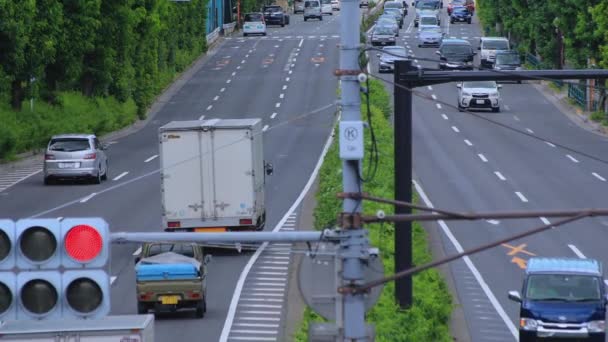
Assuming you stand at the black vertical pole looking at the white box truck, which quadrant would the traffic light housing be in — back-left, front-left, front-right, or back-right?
back-left

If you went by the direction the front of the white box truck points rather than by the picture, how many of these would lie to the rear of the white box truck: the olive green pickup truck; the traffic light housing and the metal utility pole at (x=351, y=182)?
3

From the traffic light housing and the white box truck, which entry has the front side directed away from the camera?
the white box truck

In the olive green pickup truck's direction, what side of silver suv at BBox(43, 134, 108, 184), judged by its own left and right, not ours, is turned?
back

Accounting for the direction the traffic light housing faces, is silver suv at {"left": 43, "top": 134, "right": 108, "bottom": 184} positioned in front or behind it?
behind

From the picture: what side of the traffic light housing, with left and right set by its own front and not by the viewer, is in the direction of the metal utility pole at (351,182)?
left

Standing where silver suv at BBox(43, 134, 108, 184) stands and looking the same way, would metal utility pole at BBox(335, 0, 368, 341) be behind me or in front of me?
behind

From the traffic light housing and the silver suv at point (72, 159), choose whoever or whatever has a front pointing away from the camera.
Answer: the silver suv

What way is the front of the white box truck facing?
away from the camera

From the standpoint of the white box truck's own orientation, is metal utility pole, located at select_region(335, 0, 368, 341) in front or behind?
behind

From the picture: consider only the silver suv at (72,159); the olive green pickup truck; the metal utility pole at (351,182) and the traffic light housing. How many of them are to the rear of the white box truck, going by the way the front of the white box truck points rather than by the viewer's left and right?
3

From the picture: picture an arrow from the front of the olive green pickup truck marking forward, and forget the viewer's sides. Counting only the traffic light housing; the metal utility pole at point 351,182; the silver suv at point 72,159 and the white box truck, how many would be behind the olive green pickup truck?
2

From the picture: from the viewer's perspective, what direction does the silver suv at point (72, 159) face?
away from the camera

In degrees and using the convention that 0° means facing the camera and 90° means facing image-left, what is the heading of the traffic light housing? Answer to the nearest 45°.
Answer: approximately 0°
